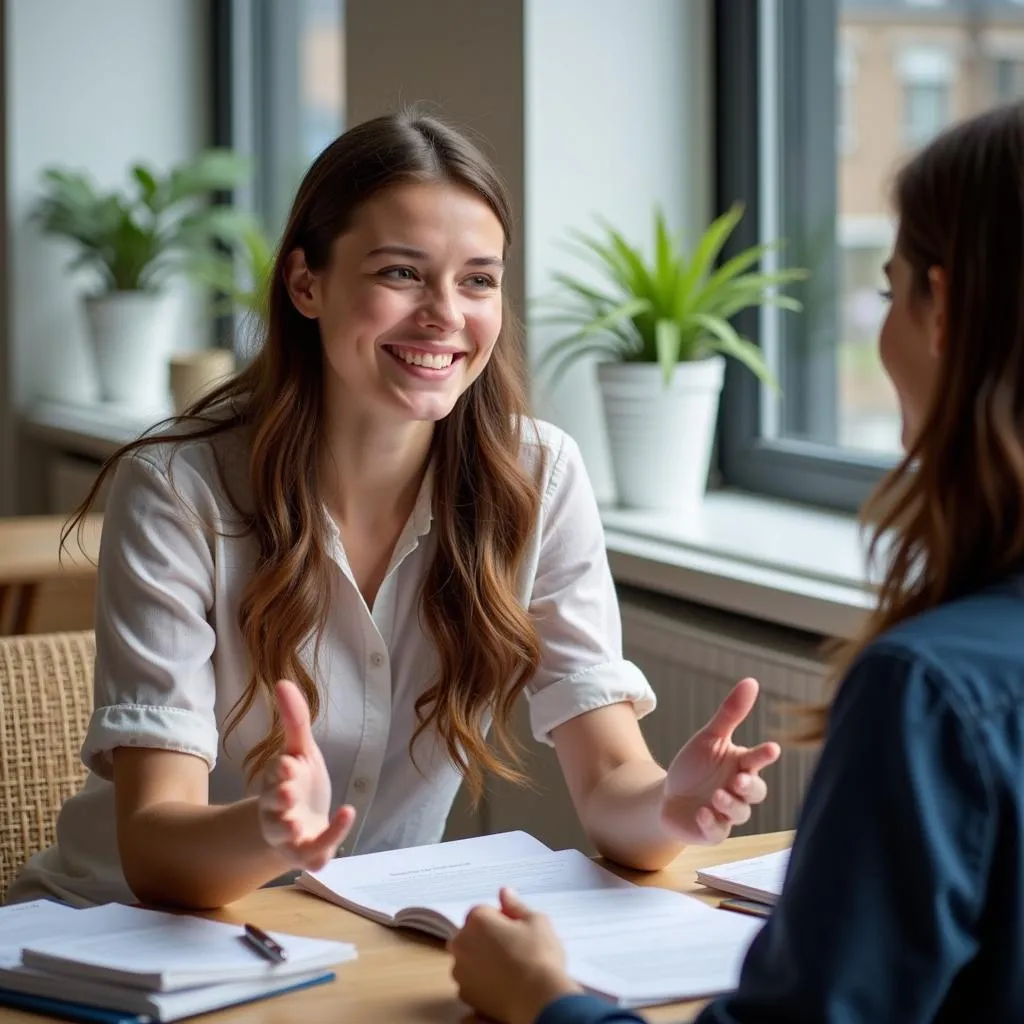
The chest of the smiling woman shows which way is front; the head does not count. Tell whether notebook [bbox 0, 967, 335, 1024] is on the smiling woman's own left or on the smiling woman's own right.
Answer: on the smiling woman's own right

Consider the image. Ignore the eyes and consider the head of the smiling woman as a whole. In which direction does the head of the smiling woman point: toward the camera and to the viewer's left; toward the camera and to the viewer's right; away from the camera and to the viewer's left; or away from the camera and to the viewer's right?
toward the camera and to the viewer's right

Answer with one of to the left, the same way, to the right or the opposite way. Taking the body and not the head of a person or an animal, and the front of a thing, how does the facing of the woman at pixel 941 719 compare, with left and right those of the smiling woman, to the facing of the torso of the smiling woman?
the opposite way

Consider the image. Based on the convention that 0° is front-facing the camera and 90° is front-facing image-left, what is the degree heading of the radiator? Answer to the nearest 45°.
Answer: approximately 45°

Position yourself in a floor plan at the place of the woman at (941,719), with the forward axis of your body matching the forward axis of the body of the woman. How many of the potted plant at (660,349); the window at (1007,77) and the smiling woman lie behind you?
0

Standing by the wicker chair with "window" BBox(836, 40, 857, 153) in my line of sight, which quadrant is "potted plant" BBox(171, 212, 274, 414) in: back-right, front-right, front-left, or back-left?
front-left

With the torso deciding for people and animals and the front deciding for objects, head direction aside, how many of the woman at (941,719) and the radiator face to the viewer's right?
0

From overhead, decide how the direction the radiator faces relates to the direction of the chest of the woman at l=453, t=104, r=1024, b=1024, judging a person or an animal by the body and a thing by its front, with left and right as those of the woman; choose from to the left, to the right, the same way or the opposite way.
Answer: to the left

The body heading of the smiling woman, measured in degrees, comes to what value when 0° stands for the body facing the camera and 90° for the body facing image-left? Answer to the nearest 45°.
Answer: approximately 315°

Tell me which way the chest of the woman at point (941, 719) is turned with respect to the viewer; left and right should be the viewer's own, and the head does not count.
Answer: facing away from the viewer and to the left of the viewer
